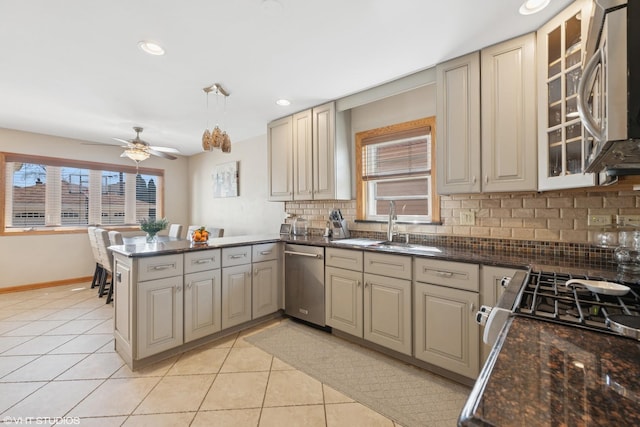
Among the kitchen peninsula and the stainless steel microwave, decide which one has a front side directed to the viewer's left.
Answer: the stainless steel microwave

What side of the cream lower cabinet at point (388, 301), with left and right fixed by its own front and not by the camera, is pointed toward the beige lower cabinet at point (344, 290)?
right

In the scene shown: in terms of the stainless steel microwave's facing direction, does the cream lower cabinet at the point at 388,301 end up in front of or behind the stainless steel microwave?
in front

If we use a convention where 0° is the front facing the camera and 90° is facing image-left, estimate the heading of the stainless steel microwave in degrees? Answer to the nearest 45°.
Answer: approximately 90°

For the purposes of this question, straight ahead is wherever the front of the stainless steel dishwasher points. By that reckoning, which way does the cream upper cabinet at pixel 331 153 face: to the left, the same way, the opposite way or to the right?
the same way

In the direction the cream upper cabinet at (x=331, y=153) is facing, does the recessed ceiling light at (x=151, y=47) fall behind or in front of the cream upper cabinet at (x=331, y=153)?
in front

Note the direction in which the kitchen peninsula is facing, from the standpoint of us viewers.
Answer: facing the viewer and to the right of the viewer

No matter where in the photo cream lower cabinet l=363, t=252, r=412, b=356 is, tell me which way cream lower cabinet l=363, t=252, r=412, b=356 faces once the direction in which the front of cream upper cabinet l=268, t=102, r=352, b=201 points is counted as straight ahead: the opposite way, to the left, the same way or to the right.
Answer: the same way

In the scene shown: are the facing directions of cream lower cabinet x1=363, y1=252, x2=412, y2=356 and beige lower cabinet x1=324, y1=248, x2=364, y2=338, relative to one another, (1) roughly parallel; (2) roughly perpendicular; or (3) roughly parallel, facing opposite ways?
roughly parallel

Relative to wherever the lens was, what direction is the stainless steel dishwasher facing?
facing the viewer and to the left of the viewer

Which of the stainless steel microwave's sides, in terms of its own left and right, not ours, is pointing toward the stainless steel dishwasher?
front

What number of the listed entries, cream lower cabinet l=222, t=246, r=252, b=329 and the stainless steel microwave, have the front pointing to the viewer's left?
1
